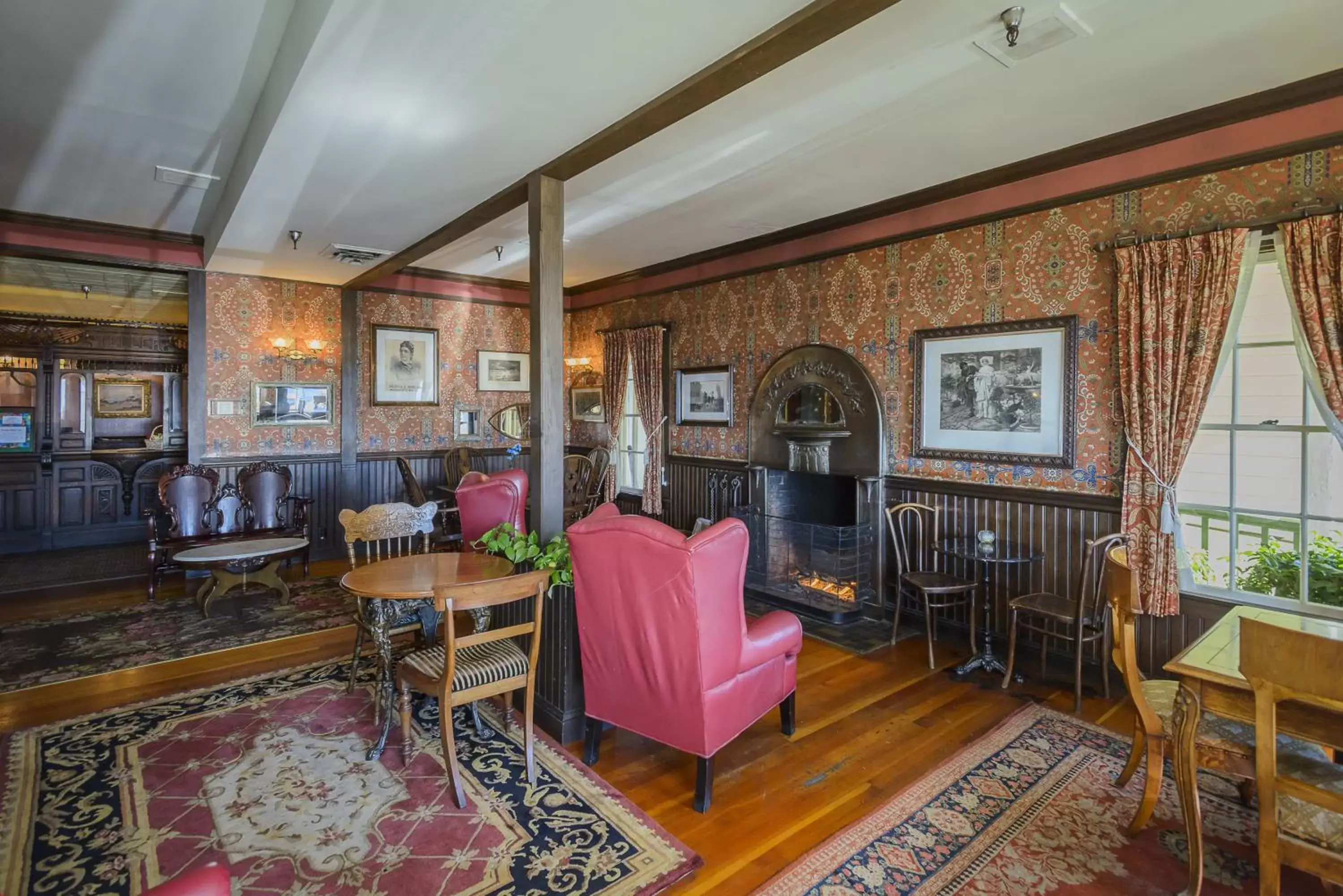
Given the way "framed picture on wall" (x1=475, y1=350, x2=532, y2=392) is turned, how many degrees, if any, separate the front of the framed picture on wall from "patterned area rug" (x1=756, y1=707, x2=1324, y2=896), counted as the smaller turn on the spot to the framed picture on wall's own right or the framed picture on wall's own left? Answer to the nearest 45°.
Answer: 0° — it already faces it

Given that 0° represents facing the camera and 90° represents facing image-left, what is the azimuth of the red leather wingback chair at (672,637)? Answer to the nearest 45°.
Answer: approximately 225°

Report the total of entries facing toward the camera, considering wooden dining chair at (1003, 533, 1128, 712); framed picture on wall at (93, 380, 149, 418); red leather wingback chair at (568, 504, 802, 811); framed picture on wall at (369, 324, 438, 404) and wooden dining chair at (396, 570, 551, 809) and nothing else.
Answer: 2

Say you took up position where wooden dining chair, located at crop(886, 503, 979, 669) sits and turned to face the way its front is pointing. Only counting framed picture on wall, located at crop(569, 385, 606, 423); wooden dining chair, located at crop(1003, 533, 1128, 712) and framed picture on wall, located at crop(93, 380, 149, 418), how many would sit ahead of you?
1

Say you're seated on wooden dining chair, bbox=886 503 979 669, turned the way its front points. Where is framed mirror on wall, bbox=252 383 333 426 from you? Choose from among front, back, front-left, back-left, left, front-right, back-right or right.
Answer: back-right

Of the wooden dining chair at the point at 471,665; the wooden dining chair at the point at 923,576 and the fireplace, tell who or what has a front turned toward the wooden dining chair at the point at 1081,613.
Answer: the wooden dining chair at the point at 923,576

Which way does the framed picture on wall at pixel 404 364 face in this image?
toward the camera

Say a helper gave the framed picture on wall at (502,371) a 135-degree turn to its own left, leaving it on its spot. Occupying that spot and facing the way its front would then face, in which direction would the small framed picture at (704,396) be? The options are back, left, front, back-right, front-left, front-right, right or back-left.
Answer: right

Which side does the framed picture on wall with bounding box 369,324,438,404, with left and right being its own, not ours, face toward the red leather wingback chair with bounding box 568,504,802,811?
front

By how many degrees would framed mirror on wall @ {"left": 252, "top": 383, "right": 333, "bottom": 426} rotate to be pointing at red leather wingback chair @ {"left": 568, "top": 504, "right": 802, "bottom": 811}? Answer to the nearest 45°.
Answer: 0° — it already faces it

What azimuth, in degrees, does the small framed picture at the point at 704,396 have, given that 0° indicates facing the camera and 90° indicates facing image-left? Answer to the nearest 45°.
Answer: approximately 45°

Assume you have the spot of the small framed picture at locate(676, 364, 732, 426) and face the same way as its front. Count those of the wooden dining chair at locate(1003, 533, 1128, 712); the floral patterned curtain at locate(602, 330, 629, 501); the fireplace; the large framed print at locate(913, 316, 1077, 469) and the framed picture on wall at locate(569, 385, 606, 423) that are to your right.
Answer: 2

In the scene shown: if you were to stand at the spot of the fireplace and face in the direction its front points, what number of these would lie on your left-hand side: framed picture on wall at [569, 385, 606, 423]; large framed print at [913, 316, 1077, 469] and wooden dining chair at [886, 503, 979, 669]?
2

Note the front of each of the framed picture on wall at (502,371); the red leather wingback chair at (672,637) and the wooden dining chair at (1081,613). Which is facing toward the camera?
the framed picture on wall

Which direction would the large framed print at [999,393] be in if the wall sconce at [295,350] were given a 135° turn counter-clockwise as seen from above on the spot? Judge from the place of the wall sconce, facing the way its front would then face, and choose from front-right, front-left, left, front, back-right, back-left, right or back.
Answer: right

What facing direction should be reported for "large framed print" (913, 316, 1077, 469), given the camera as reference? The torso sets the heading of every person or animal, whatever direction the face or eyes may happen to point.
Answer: facing the viewer and to the left of the viewer

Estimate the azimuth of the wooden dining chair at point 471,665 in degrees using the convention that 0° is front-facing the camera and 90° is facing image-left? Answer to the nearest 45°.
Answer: approximately 135°

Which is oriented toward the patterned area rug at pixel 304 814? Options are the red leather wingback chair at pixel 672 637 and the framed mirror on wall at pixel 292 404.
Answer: the framed mirror on wall
